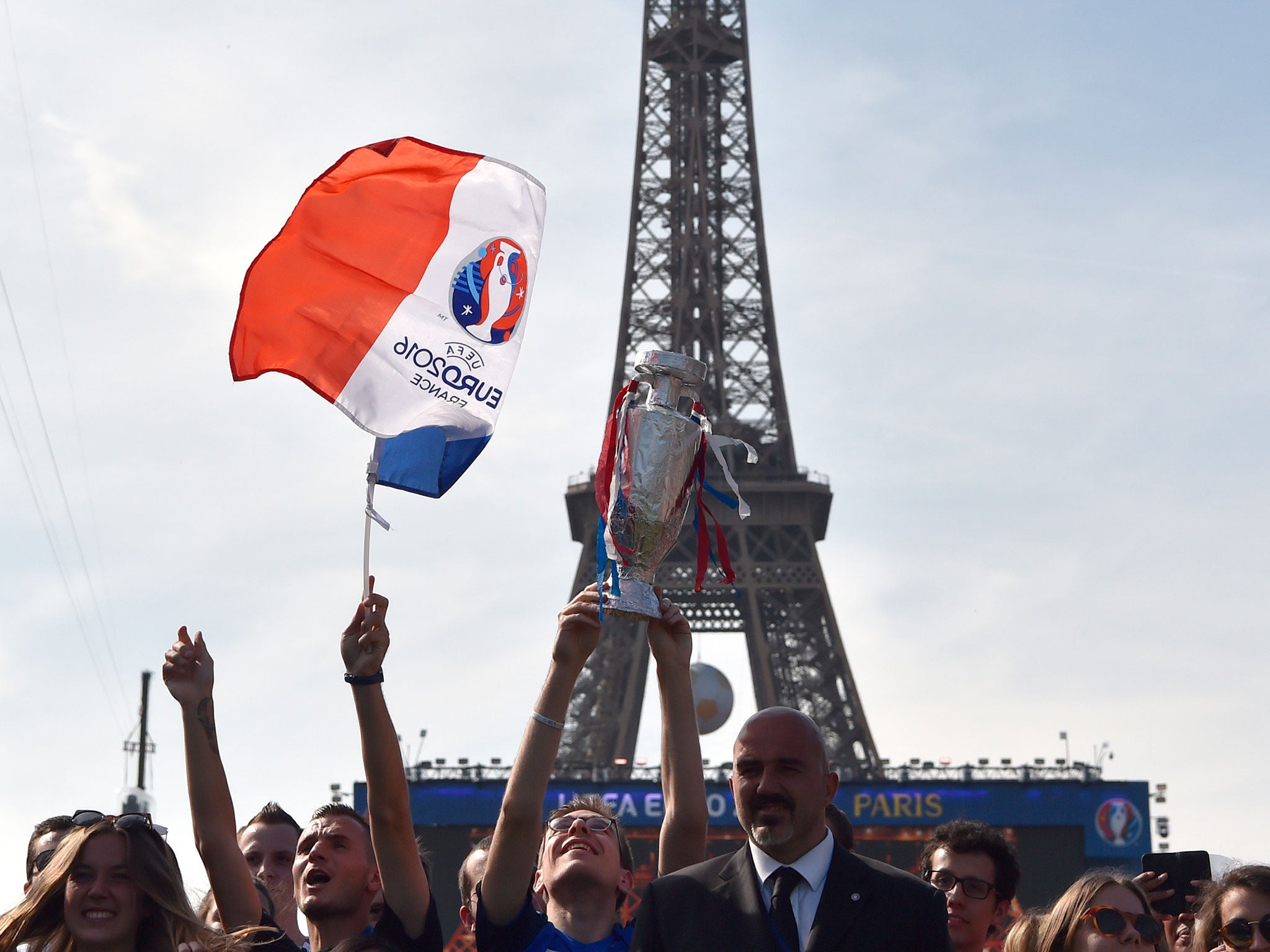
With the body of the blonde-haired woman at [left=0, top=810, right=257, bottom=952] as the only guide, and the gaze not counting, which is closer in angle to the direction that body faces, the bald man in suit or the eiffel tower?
the bald man in suit

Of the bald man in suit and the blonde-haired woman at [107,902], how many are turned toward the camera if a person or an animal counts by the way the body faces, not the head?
2

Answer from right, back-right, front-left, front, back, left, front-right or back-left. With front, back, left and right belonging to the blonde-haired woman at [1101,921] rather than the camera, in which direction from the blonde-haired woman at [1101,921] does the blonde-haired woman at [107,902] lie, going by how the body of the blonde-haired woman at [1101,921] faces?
back-right

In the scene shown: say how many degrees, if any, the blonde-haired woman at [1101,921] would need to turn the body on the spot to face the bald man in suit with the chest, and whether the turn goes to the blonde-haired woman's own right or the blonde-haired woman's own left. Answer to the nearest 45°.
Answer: approximately 90° to the blonde-haired woman's own right

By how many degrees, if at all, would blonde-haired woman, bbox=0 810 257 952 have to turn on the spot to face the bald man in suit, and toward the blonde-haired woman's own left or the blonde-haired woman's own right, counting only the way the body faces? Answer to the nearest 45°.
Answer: approximately 45° to the blonde-haired woman's own left

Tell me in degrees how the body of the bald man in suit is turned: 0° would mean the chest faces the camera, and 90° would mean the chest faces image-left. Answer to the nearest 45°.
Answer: approximately 0°

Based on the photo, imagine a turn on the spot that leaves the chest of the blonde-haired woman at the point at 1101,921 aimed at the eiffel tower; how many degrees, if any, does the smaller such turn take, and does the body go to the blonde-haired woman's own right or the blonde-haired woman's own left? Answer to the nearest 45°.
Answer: approximately 135° to the blonde-haired woman's own left

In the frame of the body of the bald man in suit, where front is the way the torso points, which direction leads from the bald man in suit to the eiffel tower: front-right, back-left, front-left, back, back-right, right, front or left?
back
